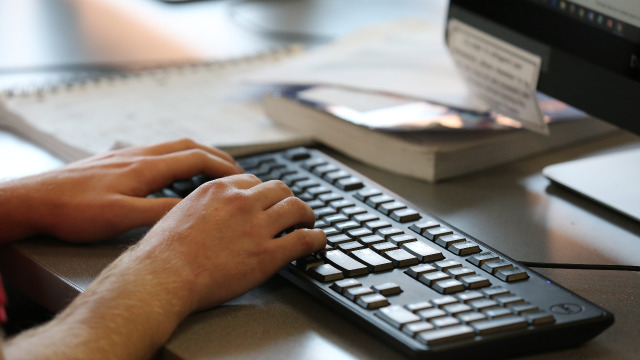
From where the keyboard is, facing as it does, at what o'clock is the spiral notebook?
The spiral notebook is roughly at 3 o'clock from the keyboard.

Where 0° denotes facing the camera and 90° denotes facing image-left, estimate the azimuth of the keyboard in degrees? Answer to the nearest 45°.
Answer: approximately 45°

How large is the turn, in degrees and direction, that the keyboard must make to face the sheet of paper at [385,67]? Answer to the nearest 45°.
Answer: approximately 135° to its right
